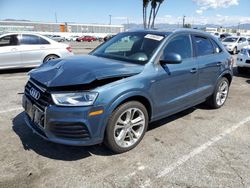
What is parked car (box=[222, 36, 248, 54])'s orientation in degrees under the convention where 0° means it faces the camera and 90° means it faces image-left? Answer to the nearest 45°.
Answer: approximately 45°

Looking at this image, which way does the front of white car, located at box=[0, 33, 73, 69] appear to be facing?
to the viewer's left

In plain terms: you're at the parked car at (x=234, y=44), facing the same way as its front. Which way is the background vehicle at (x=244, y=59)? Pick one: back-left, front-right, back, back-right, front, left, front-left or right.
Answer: front-left

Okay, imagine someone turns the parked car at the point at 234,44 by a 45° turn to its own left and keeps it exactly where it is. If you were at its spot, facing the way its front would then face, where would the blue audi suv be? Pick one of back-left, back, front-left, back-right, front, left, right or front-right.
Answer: front

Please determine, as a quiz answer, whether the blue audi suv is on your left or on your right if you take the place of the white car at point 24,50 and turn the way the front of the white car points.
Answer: on your left

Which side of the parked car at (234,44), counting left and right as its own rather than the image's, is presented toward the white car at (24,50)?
front

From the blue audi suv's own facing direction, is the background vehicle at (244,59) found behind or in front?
behind

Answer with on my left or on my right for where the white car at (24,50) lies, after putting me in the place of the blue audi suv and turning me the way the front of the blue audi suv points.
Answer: on my right

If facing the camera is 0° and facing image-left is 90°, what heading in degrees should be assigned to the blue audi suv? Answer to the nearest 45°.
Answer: approximately 45°
